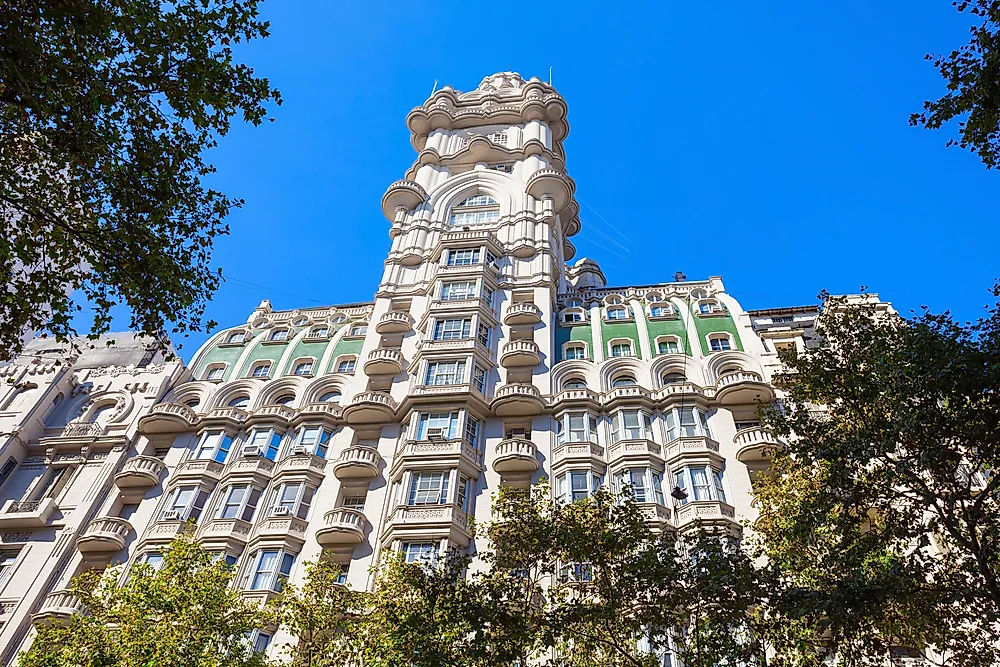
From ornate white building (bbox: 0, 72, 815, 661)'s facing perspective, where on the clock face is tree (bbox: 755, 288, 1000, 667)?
The tree is roughly at 11 o'clock from the ornate white building.

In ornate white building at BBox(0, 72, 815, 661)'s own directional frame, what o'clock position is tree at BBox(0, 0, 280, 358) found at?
The tree is roughly at 1 o'clock from the ornate white building.

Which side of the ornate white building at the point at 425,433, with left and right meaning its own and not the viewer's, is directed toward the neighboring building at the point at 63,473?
right

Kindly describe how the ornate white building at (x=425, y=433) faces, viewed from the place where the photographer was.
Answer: facing the viewer

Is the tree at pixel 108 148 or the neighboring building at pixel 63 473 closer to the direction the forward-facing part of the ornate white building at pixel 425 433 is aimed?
the tree
